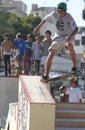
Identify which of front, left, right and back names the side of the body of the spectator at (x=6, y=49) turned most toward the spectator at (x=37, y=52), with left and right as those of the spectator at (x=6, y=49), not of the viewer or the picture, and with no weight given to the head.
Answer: left

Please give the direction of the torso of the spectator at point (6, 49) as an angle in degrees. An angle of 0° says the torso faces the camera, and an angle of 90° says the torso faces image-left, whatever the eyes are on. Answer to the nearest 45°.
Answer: approximately 0°

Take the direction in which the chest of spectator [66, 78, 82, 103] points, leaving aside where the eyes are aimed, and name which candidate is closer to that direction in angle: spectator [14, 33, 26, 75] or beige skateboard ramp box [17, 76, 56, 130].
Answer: the beige skateboard ramp box

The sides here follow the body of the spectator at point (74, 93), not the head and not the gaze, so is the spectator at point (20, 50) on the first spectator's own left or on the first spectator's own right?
on the first spectator's own right

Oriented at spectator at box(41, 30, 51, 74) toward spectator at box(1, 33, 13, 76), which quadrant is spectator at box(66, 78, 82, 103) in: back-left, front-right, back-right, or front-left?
back-left
